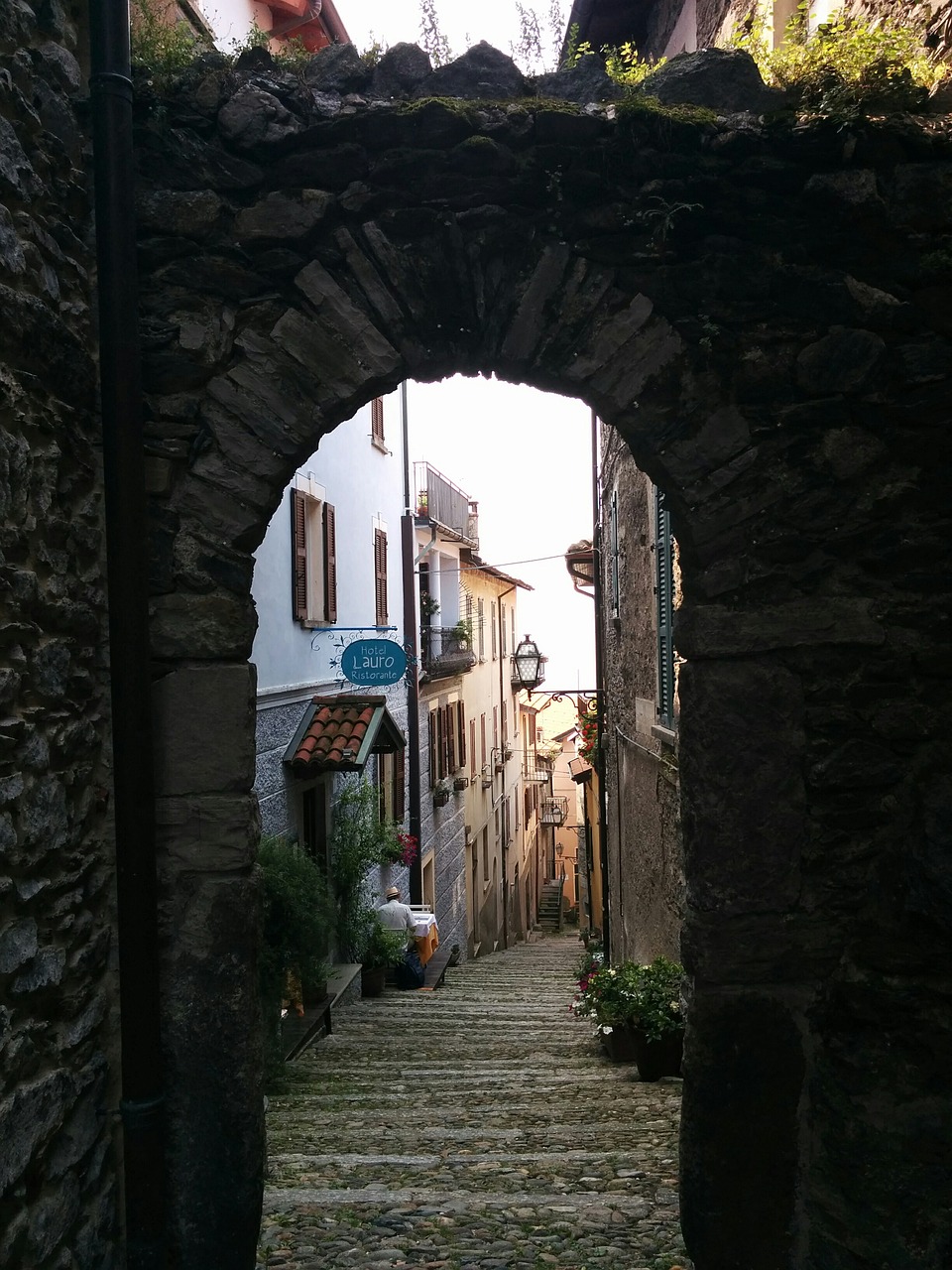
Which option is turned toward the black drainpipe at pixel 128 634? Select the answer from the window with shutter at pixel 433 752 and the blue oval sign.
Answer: the blue oval sign

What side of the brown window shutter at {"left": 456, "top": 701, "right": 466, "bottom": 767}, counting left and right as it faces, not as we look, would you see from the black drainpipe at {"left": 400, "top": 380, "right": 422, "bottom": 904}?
right

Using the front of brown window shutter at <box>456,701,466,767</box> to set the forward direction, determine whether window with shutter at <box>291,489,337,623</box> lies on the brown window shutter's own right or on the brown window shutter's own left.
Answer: on the brown window shutter's own right

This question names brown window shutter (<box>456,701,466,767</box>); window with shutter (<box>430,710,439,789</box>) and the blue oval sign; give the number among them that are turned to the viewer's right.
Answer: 2

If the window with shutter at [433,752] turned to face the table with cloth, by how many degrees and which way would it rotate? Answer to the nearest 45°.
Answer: approximately 90° to its right

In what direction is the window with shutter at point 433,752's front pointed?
to the viewer's right

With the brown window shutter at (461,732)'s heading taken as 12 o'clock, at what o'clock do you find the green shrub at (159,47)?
The green shrub is roughly at 3 o'clock from the brown window shutter.

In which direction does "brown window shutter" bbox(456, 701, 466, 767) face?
to the viewer's right

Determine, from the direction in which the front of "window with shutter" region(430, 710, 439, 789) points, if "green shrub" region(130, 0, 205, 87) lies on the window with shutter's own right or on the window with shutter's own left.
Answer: on the window with shutter's own right

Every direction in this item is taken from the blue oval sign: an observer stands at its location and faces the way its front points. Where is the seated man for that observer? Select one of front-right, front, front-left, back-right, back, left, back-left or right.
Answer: back

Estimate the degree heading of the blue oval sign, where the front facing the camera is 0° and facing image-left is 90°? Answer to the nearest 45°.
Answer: approximately 0°
